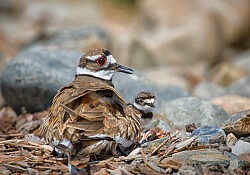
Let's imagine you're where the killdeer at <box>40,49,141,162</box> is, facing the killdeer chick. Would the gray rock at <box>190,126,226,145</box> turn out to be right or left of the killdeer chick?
right

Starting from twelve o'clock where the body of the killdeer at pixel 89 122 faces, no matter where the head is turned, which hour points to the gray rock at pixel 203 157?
The gray rock is roughly at 3 o'clock from the killdeer.

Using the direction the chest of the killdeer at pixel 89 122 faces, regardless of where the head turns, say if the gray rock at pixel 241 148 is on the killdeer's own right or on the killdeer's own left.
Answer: on the killdeer's own right

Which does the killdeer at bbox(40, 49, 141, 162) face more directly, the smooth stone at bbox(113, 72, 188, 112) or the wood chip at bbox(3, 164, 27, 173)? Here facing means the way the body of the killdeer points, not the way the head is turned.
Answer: the smooth stone
